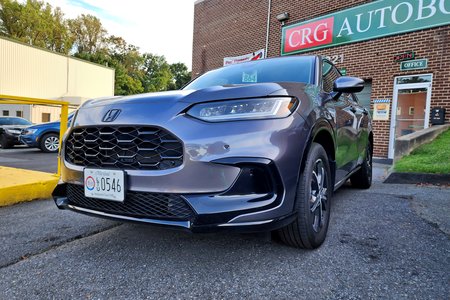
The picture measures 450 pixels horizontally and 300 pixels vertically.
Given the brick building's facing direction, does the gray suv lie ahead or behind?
ahead

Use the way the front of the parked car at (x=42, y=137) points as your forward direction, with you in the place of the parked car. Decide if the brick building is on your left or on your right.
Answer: on your left

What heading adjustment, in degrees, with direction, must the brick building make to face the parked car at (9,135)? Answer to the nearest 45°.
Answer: approximately 45° to its right

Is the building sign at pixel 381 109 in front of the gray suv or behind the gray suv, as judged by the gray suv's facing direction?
behind

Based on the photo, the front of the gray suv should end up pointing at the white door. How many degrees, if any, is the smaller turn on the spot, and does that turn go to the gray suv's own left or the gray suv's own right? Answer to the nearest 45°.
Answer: approximately 180°

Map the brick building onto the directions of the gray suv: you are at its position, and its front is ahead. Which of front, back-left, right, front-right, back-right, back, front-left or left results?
back

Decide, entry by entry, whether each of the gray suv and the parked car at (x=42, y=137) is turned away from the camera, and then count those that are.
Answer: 0

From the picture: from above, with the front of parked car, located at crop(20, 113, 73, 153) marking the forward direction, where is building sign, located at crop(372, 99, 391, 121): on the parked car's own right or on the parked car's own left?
on the parked car's own left

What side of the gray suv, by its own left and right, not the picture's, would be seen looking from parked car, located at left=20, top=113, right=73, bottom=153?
right
